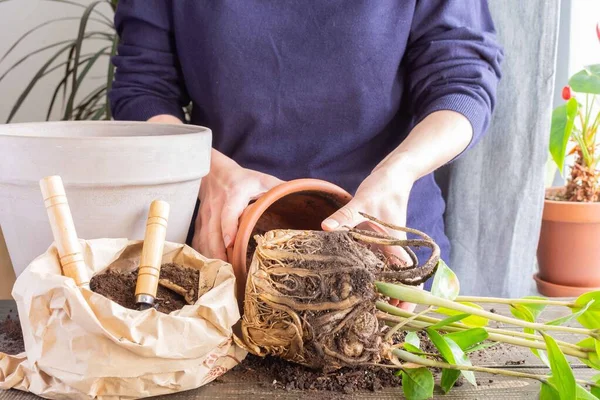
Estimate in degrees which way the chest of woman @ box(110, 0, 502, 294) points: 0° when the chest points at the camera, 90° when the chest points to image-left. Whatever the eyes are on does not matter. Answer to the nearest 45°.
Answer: approximately 0°

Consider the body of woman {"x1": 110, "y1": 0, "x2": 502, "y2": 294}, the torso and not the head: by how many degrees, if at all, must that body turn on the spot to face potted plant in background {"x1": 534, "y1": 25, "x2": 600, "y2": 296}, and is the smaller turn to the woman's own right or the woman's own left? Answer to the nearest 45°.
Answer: approximately 135° to the woman's own left

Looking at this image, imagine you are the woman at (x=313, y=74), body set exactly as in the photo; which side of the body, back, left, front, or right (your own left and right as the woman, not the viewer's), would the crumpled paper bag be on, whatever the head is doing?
front
